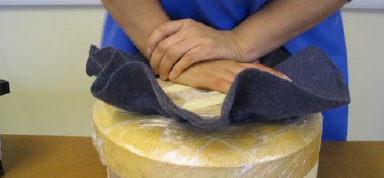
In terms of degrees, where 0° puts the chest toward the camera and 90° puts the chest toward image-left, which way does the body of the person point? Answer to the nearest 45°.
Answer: approximately 0°
